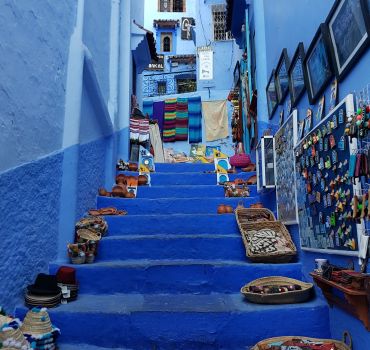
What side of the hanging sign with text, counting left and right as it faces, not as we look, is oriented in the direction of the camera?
front

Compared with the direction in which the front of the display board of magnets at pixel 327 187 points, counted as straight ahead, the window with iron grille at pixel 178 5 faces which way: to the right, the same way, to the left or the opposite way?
to the left

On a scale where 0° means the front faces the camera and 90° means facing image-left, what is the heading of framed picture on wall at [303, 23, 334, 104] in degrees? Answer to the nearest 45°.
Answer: approximately 45°

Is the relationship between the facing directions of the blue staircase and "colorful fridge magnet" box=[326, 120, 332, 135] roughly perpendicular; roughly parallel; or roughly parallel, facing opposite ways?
roughly perpendicular

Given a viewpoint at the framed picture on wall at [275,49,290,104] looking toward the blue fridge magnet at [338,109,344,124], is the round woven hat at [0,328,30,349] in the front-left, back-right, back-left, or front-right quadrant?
front-right

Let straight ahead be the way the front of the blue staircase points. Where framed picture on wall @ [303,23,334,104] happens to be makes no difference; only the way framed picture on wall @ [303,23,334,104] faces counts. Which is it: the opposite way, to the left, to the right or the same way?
to the right

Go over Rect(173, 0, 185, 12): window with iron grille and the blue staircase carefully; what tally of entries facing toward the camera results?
2

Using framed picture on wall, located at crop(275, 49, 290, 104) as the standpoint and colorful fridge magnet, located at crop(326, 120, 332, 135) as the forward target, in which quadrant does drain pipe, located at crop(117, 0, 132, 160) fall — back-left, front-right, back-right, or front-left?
back-right

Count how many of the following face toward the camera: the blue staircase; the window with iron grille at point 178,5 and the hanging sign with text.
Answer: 3

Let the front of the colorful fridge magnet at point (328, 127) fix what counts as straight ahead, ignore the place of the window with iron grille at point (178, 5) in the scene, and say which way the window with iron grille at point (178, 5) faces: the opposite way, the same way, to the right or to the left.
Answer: to the left

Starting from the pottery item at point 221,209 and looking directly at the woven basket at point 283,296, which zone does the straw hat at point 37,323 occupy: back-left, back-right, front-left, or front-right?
front-right

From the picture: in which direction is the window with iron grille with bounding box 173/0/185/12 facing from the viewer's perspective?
toward the camera
